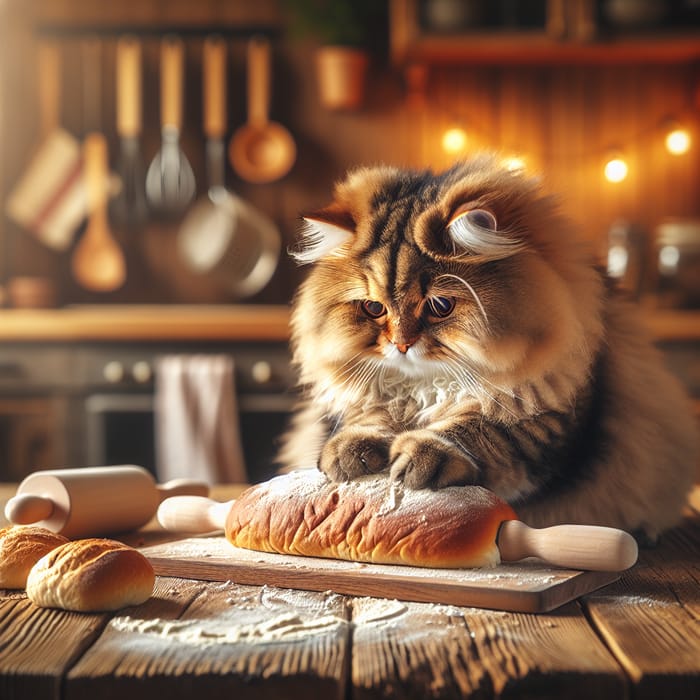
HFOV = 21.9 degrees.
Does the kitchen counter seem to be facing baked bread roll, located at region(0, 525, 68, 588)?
yes

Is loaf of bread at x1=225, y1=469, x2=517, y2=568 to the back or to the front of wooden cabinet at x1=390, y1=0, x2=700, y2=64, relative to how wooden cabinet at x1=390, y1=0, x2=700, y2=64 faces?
to the front

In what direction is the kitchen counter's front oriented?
toward the camera

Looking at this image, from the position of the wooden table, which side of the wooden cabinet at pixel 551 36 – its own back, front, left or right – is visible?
front

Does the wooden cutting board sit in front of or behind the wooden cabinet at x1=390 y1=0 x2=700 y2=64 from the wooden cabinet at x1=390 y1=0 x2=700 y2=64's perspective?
in front

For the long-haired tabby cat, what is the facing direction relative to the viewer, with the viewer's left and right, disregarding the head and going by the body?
facing the viewer and to the left of the viewer

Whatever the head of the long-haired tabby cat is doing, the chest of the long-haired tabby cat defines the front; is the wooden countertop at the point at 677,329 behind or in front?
behind

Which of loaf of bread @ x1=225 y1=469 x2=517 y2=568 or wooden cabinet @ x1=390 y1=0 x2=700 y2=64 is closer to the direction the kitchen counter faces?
the loaf of bread
